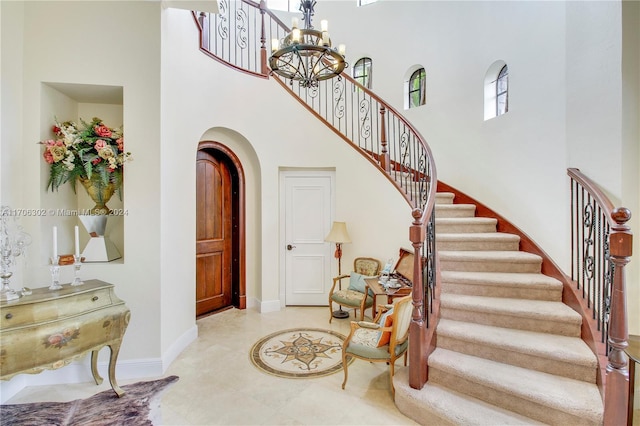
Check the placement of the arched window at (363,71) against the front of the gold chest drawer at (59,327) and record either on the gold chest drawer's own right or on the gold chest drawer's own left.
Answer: on the gold chest drawer's own left

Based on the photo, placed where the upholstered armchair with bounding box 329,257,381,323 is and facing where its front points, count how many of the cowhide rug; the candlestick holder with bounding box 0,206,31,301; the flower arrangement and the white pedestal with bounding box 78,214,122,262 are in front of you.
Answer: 4

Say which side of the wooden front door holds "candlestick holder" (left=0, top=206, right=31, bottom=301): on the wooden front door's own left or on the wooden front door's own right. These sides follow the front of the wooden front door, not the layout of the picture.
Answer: on the wooden front door's own right

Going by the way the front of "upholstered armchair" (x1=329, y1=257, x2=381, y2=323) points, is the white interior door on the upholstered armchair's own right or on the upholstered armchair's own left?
on the upholstered armchair's own right

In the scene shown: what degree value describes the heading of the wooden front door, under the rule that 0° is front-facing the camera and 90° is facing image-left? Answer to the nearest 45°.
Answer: approximately 315°

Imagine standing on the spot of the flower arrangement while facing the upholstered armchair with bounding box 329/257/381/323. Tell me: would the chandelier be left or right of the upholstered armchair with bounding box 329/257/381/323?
right

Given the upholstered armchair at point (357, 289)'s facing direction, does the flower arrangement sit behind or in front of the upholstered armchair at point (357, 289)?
in front

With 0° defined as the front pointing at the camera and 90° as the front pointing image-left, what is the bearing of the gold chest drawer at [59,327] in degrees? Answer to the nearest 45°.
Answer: approximately 315°
